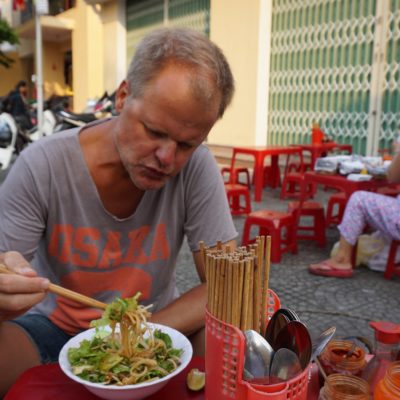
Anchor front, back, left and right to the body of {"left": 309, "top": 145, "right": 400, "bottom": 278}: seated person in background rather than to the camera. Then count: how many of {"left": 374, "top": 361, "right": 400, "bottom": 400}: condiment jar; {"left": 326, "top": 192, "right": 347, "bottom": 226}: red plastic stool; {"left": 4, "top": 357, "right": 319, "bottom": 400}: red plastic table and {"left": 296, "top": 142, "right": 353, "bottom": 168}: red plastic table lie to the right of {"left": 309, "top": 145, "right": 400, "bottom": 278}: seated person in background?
2

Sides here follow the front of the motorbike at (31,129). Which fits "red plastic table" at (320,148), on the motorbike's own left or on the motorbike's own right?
on the motorbike's own left

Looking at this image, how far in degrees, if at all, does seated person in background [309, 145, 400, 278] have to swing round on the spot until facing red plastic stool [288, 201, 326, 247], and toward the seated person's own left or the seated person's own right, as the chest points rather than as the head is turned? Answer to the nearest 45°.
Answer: approximately 45° to the seated person's own right

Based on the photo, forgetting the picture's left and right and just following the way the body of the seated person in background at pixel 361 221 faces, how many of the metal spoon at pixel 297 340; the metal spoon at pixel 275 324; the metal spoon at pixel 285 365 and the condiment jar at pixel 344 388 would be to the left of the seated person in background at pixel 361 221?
4

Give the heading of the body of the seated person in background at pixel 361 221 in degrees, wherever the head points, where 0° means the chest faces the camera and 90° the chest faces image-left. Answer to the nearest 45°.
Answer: approximately 90°

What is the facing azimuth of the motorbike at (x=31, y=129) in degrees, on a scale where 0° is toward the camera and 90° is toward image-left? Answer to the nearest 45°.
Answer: approximately 45°

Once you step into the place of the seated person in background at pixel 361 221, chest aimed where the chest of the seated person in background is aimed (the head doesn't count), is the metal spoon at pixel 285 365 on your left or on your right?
on your left

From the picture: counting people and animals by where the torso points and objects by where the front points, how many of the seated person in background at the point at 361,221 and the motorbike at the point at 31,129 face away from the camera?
0
